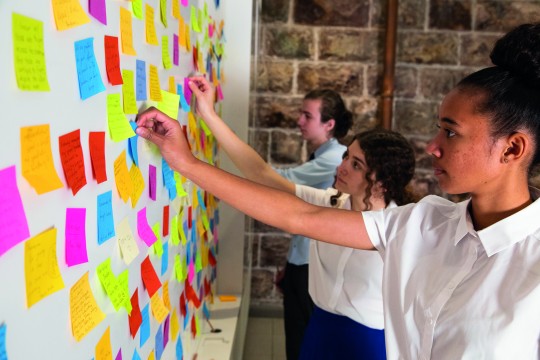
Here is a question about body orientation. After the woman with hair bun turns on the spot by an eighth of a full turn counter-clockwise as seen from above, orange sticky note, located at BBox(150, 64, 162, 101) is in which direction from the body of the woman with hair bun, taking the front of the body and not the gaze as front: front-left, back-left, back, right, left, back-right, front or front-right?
right

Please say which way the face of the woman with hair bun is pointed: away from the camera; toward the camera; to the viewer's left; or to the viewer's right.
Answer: to the viewer's left

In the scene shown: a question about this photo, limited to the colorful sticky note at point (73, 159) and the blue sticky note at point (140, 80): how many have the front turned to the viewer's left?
0

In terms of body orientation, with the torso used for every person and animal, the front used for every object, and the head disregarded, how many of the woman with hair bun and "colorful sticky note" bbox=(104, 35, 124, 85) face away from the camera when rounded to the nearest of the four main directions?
0

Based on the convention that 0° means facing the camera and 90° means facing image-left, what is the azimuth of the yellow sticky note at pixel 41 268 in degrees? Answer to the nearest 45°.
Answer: approximately 315°

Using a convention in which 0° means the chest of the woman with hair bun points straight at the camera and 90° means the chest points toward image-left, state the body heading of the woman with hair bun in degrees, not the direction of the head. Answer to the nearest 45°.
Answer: approximately 45°

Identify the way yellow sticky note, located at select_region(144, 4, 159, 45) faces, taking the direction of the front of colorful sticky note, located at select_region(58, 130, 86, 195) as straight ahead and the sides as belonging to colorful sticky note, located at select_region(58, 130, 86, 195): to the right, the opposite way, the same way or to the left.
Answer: the same way

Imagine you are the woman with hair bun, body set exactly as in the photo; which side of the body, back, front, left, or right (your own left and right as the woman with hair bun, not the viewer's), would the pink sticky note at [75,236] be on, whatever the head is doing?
front

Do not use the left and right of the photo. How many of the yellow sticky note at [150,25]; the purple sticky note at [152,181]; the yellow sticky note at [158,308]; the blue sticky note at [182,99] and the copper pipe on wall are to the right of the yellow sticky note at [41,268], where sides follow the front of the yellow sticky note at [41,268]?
0

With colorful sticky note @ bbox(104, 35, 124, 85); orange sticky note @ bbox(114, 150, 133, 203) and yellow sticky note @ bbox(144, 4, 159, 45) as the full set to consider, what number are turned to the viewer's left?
0

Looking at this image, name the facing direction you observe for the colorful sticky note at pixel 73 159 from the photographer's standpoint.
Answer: facing the viewer and to the right of the viewer

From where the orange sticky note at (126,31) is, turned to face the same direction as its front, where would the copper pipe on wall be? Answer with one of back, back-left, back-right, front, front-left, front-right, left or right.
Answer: left

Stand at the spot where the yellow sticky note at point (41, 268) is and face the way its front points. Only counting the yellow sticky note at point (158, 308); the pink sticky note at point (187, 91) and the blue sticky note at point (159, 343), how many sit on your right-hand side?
0
